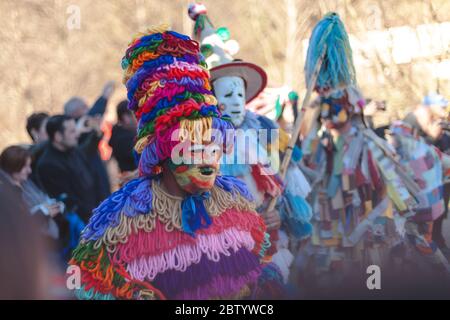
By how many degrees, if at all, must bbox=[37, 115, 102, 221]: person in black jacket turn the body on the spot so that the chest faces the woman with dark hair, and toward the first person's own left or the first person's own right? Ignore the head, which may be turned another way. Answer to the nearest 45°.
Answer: approximately 90° to the first person's own right

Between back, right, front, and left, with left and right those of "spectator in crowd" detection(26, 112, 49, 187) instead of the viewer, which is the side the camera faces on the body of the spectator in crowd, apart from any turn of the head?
right

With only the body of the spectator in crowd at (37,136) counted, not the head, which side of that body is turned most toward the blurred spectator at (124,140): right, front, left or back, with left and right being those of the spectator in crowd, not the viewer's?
front

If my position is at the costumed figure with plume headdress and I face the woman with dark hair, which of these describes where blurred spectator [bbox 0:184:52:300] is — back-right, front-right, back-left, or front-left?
front-left

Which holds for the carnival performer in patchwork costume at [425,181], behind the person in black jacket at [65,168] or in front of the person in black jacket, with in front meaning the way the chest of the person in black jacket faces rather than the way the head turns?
in front

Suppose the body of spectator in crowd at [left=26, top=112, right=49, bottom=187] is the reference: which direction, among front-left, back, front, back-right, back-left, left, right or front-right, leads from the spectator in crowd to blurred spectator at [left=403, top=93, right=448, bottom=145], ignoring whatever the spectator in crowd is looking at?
front

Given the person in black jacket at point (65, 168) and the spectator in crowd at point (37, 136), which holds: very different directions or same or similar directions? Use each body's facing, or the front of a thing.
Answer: same or similar directions

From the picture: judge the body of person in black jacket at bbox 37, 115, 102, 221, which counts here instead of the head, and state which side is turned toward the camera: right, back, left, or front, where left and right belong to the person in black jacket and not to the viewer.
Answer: right

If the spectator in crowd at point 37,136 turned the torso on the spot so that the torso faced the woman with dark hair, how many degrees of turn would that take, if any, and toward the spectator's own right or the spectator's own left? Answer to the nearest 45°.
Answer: approximately 90° to the spectator's own right

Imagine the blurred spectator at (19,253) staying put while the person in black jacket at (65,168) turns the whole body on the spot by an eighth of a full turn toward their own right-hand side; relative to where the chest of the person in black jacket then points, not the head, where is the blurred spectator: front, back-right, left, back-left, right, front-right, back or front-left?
front-right

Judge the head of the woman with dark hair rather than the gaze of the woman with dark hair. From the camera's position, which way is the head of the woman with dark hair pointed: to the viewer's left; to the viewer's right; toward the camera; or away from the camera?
to the viewer's right

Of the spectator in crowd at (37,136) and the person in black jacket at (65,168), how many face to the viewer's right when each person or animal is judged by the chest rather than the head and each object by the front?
2

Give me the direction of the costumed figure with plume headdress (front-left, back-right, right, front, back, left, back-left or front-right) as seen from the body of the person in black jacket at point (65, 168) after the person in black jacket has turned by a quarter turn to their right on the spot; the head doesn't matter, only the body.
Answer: left

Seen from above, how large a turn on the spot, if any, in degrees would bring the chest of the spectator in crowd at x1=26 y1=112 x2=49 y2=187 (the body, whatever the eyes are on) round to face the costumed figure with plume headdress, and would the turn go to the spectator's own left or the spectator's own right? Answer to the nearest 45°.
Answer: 0° — they already face it

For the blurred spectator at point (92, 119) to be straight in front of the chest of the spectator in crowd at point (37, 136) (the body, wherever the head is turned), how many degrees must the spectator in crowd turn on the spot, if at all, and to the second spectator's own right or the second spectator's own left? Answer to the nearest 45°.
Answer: approximately 45° to the second spectator's own left
